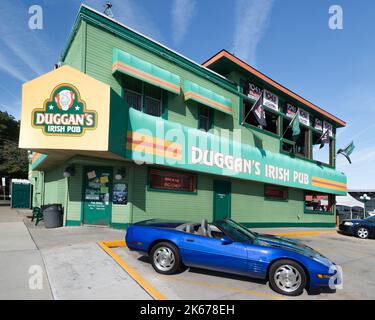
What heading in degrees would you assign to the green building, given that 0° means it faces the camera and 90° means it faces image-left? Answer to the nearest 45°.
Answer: approximately 315°

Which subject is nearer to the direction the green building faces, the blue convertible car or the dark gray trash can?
the blue convertible car

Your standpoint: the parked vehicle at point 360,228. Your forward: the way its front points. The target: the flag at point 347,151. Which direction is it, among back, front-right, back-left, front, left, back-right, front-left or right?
back-right

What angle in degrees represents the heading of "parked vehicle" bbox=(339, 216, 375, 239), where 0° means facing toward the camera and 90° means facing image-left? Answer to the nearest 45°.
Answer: approximately 45°

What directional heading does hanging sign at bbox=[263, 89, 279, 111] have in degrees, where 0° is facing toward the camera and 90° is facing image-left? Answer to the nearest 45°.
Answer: approximately 315°

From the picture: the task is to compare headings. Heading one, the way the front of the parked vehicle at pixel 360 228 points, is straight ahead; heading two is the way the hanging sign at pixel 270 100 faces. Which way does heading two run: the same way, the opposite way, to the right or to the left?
to the left

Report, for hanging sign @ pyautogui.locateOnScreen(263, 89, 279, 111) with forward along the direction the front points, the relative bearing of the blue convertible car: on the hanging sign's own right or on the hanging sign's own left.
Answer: on the hanging sign's own right

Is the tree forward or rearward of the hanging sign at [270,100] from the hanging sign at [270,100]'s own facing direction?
rearward
